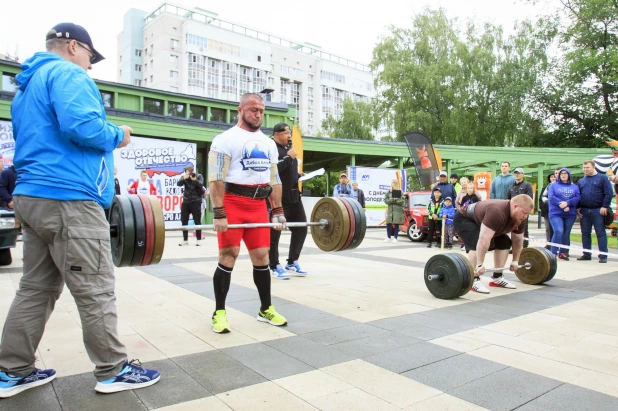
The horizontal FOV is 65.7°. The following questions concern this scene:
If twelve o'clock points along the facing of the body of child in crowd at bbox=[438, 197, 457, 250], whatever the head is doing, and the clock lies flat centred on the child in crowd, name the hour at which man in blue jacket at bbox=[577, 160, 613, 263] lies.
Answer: The man in blue jacket is roughly at 10 o'clock from the child in crowd.

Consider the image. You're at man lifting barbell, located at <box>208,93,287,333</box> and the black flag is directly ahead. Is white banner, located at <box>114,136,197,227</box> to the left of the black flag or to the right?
left

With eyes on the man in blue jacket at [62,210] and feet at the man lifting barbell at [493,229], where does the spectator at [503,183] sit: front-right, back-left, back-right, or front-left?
back-right

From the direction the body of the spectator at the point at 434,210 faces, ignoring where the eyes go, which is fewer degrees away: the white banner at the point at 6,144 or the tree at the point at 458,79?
the white banner

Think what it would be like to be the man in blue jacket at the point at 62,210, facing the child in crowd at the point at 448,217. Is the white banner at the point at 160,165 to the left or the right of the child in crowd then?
left
